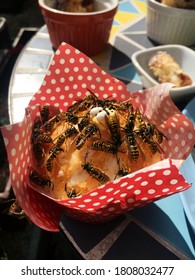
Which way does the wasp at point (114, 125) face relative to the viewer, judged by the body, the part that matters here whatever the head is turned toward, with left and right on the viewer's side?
facing away from the viewer

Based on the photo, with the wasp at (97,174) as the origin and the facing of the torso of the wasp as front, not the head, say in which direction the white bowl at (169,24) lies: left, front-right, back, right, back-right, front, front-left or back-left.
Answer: front-right

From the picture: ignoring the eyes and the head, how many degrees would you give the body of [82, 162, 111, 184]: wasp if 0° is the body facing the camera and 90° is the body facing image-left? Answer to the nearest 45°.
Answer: approximately 135°
